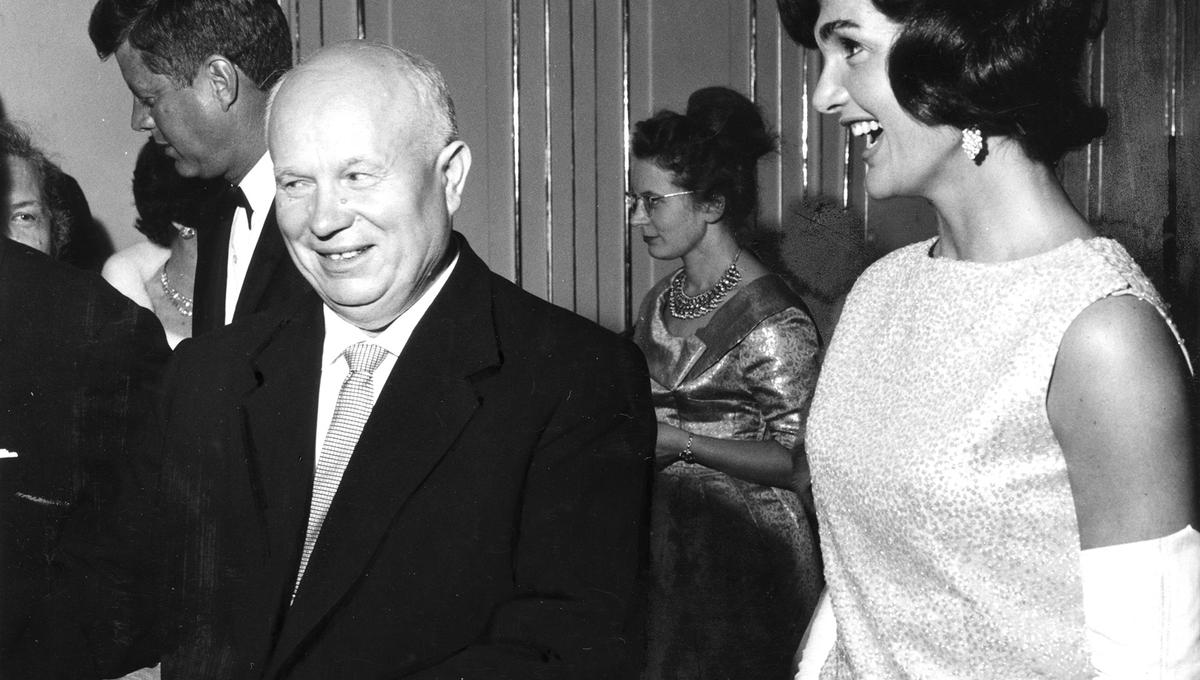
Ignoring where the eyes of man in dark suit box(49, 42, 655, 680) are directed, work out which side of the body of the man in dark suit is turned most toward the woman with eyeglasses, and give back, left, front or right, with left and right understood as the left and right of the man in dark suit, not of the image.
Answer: back

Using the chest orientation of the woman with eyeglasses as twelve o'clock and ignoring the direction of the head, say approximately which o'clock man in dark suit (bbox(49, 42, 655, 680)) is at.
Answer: The man in dark suit is roughly at 11 o'clock from the woman with eyeglasses.

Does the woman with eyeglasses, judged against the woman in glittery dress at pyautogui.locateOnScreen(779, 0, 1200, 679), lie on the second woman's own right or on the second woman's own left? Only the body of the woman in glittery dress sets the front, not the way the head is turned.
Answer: on the second woman's own right

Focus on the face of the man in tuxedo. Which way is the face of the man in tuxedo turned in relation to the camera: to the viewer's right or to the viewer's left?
to the viewer's left

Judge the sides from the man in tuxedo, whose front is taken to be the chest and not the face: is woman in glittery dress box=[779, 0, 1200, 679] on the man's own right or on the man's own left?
on the man's own left

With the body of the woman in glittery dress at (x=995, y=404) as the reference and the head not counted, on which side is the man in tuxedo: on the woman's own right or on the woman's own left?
on the woman's own right

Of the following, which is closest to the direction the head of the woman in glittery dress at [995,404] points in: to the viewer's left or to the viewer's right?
to the viewer's left

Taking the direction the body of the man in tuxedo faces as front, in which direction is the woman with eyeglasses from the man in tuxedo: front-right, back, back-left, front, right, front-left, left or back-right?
back-left
